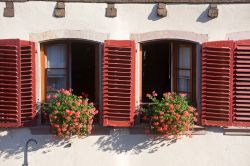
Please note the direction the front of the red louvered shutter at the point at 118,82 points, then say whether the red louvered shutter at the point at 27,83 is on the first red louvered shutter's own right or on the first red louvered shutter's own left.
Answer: on the first red louvered shutter's own right

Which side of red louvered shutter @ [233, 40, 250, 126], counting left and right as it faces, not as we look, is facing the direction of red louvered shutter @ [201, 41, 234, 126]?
right

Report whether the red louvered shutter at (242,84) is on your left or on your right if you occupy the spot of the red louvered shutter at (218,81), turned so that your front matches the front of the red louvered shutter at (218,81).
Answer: on your left

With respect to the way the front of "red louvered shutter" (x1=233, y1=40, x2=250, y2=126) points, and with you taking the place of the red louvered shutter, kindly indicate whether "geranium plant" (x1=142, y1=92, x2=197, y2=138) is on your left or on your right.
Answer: on your right

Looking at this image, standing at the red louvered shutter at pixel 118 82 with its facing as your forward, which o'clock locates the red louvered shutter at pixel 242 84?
the red louvered shutter at pixel 242 84 is roughly at 9 o'clock from the red louvered shutter at pixel 118 82.

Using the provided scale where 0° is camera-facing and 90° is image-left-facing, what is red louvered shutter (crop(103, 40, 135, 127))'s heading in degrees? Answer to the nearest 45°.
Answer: approximately 0°
